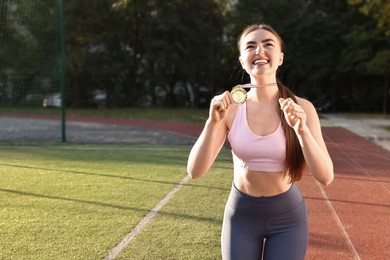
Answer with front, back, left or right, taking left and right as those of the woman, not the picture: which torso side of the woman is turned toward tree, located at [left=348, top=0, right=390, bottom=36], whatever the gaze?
back

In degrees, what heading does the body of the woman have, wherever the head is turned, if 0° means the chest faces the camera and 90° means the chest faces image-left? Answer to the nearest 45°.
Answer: approximately 0°
